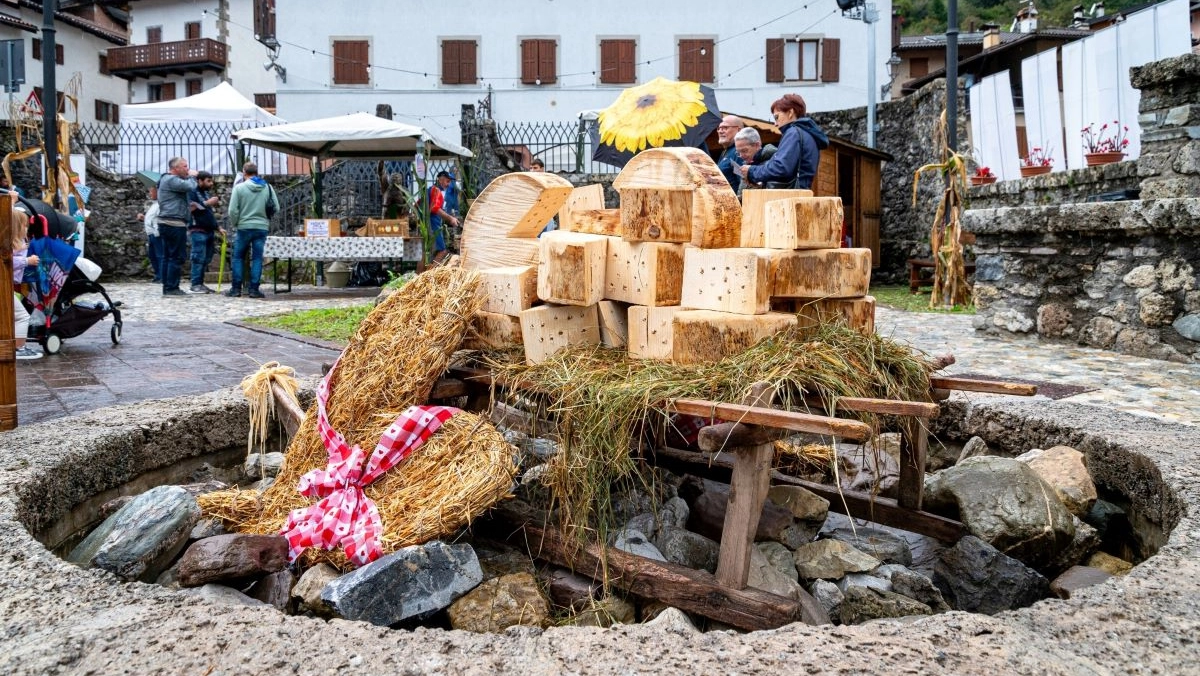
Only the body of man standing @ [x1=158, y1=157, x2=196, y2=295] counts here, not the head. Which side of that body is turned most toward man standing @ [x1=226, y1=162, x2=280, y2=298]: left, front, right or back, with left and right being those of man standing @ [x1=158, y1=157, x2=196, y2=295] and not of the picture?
front

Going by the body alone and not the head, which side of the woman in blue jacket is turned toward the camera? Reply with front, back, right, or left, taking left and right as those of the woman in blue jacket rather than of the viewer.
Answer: left

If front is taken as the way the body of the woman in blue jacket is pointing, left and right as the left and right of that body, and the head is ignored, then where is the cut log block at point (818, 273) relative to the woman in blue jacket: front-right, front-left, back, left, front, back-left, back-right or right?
left

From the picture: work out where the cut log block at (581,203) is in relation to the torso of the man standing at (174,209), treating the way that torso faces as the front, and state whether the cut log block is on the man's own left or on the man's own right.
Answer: on the man's own right

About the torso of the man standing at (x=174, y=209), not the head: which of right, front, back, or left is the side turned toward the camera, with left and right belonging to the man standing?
right

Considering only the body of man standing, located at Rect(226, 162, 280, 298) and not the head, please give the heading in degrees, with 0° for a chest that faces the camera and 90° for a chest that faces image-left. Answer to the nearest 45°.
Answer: approximately 180°

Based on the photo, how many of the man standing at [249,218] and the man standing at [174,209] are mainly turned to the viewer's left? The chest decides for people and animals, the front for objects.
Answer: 0

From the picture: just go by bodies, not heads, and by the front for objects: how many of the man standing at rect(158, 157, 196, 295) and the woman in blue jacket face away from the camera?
0

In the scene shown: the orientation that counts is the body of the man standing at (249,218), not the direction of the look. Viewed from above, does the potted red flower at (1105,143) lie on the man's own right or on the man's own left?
on the man's own right

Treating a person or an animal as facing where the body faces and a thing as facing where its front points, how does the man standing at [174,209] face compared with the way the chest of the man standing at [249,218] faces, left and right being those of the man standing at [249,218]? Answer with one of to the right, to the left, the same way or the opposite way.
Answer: to the right

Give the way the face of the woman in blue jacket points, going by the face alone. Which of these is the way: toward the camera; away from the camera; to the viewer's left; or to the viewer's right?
to the viewer's left
